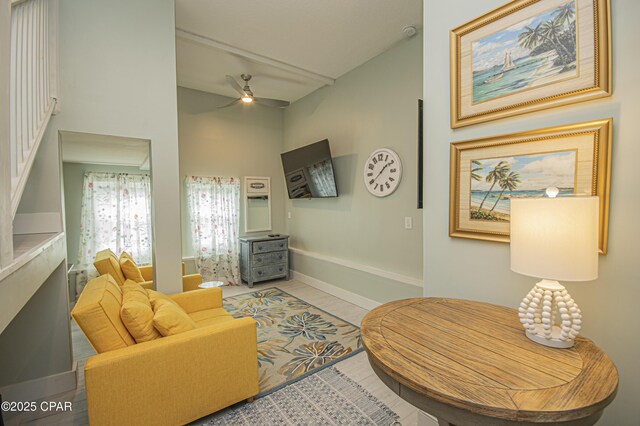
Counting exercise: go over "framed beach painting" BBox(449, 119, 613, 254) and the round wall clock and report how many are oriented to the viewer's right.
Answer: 0

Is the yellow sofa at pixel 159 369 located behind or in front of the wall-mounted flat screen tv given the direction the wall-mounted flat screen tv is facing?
in front

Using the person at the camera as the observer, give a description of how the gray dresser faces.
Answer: facing the viewer and to the right of the viewer

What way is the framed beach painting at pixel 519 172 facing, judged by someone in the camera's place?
facing the viewer and to the left of the viewer

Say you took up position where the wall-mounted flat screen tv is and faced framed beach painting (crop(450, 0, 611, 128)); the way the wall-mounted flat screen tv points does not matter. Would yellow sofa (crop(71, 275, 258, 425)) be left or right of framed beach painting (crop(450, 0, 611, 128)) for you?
right

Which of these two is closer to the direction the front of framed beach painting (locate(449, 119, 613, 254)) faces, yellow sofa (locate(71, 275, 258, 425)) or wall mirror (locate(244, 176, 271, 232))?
the yellow sofa

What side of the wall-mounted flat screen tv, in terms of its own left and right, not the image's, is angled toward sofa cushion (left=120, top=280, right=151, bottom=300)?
front

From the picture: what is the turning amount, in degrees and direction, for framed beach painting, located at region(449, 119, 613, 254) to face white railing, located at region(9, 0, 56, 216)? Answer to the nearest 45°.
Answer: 0° — it already faces it

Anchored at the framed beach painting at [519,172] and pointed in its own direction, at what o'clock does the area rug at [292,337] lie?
The area rug is roughly at 2 o'clock from the framed beach painting.
